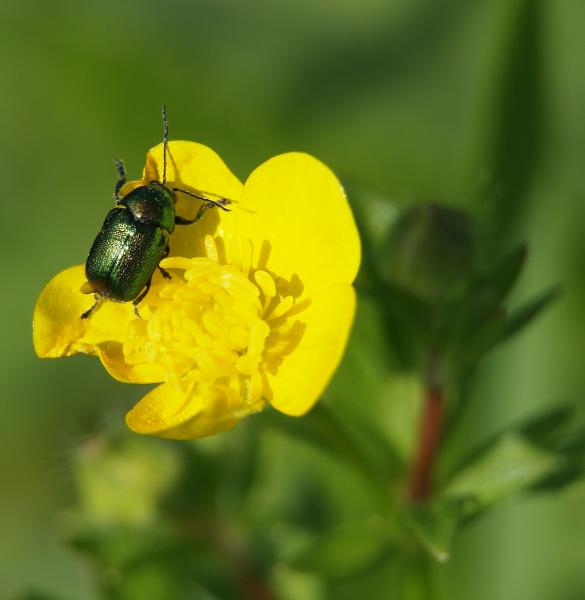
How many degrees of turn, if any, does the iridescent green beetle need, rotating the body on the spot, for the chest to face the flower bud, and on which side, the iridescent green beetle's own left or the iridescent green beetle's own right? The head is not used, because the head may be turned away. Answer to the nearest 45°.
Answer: approximately 45° to the iridescent green beetle's own right

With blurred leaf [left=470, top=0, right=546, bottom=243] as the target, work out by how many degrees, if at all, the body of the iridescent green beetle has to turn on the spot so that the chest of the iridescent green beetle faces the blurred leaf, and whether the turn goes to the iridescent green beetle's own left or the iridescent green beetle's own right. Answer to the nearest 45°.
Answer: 0° — it already faces it

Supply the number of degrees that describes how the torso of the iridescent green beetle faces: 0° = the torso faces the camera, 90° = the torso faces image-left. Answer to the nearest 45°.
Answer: approximately 225°
